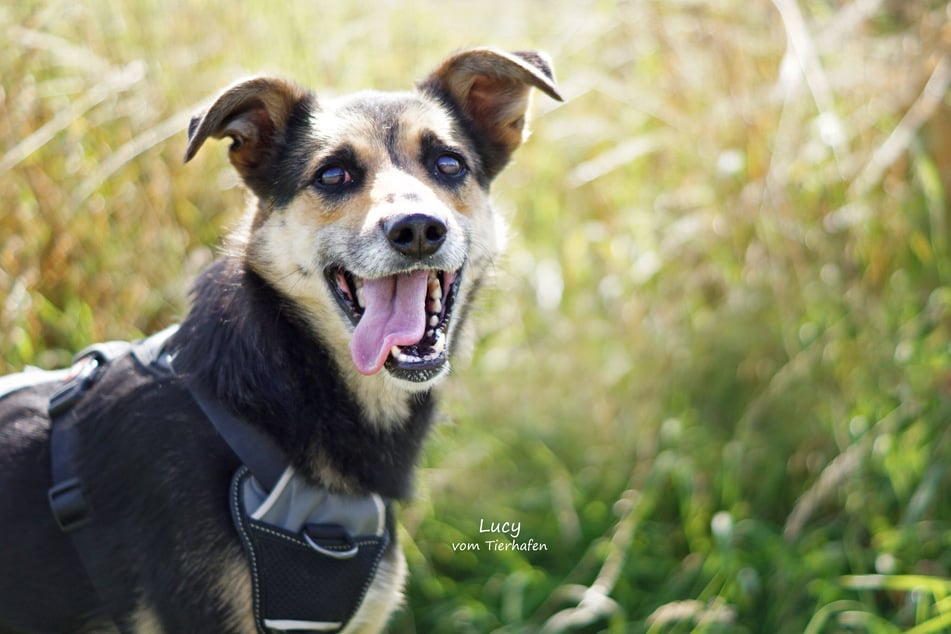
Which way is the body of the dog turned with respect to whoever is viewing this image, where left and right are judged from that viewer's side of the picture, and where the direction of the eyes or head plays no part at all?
facing the viewer and to the right of the viewer
